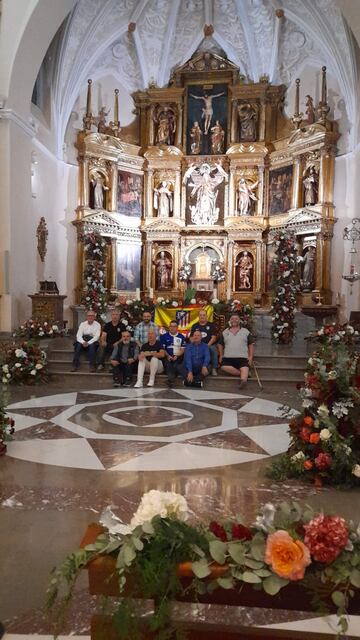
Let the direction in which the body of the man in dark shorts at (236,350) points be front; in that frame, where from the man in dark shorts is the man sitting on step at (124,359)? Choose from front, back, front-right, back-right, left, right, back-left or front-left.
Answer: right

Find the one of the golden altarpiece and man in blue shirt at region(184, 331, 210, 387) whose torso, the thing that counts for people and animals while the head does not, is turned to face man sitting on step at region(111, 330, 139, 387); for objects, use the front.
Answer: the golden altarpiece

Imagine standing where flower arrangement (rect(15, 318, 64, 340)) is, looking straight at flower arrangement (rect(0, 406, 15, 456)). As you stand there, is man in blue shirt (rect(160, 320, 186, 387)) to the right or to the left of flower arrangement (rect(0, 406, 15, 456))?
left

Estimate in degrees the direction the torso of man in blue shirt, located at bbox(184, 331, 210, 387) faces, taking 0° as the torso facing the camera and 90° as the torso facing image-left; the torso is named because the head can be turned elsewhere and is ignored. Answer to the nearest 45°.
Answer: approximately 0°

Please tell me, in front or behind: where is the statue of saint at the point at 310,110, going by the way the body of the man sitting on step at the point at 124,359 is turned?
behind

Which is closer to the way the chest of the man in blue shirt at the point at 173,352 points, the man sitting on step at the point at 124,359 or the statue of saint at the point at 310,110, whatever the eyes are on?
the man sitting on step

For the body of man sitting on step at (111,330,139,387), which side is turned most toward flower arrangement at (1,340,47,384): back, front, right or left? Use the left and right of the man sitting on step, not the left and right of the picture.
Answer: right

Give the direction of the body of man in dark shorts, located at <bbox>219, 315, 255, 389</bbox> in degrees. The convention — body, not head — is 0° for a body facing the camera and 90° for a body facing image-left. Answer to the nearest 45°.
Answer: approximately 0°
